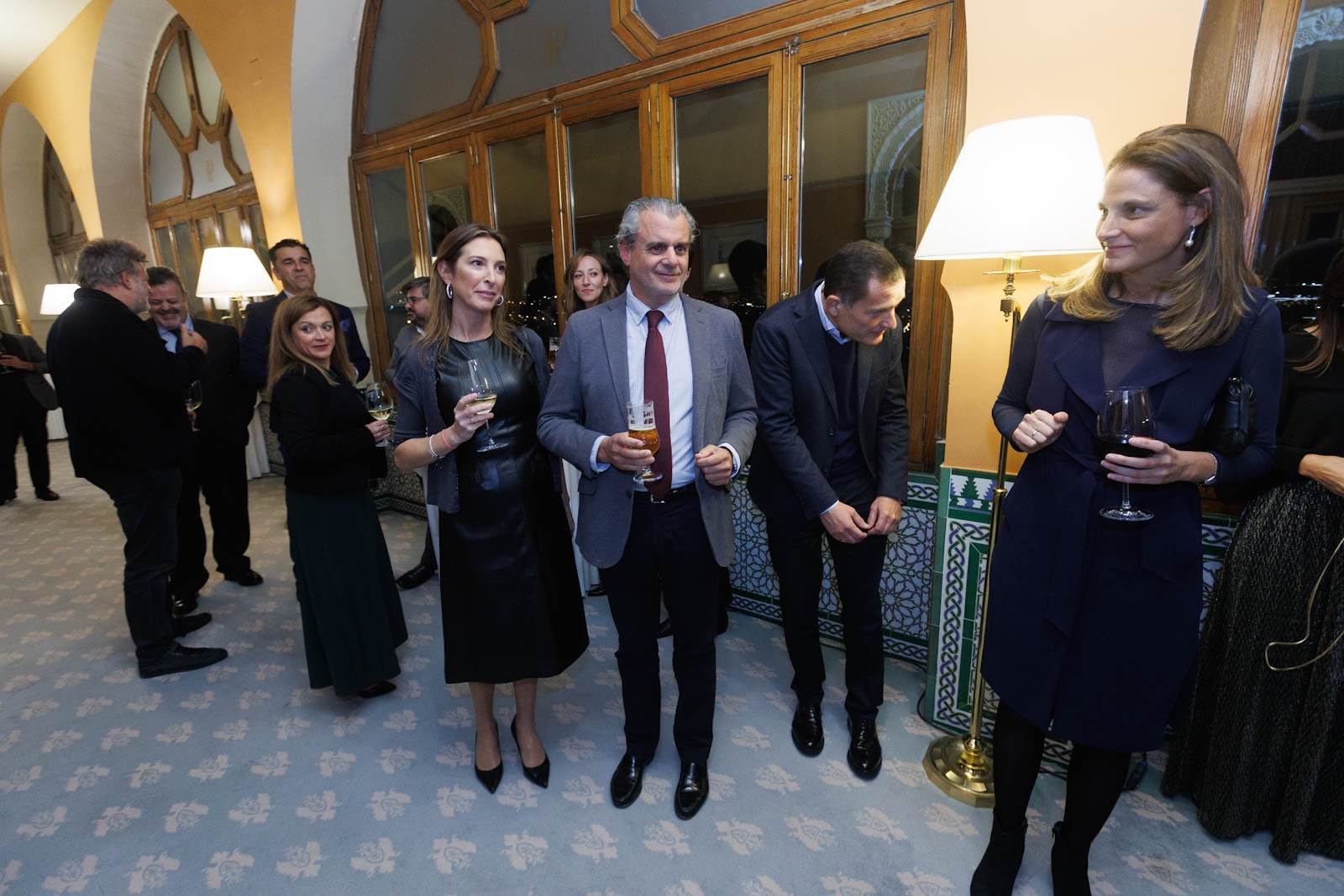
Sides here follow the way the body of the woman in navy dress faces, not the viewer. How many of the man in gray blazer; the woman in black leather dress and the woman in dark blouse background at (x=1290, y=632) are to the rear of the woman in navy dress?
1

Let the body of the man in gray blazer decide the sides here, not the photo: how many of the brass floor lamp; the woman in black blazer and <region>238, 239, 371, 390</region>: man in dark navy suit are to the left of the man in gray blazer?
1

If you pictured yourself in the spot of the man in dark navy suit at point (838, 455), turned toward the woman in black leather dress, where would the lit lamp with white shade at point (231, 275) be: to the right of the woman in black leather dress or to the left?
right

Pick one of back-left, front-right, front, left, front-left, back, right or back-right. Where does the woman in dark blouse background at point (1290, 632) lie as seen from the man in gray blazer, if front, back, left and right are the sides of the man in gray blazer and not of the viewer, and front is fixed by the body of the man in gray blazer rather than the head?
left

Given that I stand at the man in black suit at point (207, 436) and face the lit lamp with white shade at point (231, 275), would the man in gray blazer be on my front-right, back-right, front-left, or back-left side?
back-right

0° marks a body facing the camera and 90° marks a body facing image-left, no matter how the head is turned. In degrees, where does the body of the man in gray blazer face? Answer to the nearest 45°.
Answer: approximately 0°

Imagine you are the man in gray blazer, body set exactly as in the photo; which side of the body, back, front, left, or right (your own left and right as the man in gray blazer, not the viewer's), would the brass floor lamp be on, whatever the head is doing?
left

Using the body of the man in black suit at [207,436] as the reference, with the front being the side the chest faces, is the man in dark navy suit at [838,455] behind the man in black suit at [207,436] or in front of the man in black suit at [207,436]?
in front

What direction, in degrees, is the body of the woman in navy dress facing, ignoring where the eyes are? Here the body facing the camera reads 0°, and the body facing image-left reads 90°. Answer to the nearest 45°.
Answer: approximately 45°

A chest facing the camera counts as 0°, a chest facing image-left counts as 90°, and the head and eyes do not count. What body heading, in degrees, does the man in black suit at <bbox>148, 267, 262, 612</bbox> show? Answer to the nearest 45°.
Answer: approximately 0°

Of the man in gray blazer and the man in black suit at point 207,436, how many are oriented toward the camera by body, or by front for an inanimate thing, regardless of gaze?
2

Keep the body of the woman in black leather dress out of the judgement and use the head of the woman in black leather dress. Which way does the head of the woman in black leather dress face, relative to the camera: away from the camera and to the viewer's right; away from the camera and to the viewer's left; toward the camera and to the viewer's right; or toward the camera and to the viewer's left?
toward the camera and to the viewer's right
